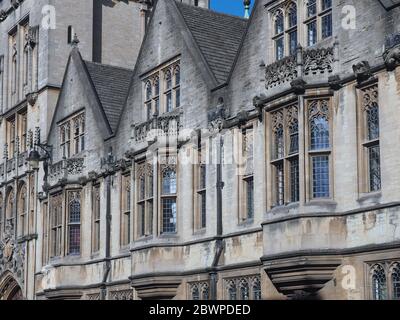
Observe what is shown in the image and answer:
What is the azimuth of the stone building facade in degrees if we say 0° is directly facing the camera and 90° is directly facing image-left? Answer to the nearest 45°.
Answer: approximately 45°
